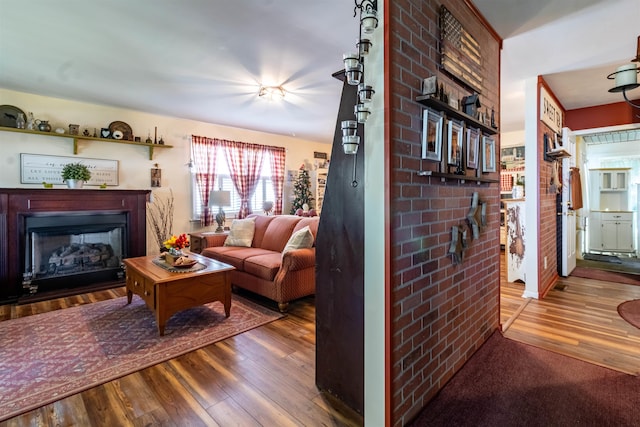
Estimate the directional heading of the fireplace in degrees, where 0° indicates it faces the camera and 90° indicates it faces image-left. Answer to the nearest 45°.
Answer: approximately 315°

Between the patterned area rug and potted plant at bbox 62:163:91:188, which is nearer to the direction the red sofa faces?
the patterned area rug

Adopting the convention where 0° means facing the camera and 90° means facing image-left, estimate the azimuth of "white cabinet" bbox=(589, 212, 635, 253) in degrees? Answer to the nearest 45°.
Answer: approximately 0°

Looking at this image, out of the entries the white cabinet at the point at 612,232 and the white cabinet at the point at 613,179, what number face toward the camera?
2

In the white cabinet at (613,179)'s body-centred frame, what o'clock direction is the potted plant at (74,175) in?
The potted plant is roughly at 1 o'clock from the white cabinet.
